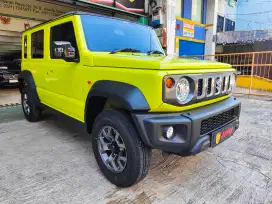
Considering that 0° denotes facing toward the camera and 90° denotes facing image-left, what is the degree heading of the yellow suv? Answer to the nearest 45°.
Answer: approximately 315°

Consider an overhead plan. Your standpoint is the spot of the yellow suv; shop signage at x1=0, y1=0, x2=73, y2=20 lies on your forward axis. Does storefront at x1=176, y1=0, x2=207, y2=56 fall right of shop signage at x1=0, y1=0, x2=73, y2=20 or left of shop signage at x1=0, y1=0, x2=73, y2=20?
right

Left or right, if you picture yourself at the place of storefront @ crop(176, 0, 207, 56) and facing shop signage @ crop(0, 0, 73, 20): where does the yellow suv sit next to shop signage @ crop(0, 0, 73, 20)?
left

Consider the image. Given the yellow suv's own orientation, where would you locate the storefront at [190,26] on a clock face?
The storefront is roughly at 8 o'clock from the yellow suv.

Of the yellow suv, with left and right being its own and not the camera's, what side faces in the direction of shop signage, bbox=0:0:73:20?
back
